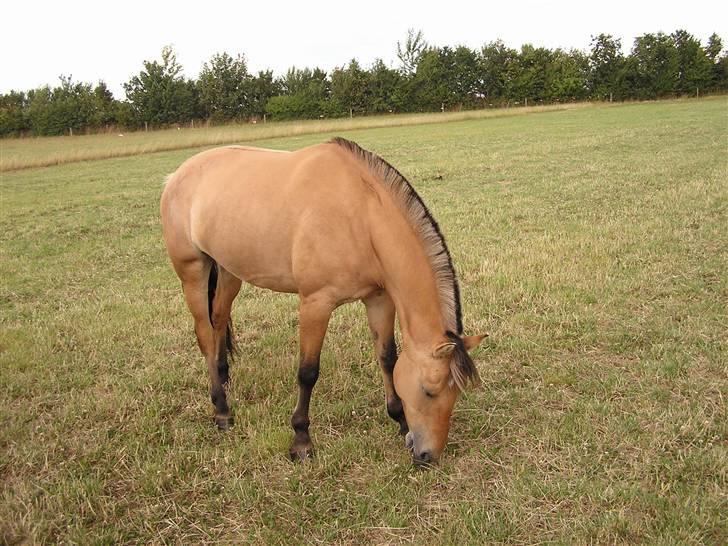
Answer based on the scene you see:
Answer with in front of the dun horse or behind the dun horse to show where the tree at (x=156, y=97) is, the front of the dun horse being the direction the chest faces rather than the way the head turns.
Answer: behind

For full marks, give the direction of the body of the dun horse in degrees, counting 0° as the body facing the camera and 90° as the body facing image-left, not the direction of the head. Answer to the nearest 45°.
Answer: approximately 315°

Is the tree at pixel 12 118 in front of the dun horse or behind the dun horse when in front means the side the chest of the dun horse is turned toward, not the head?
behind
